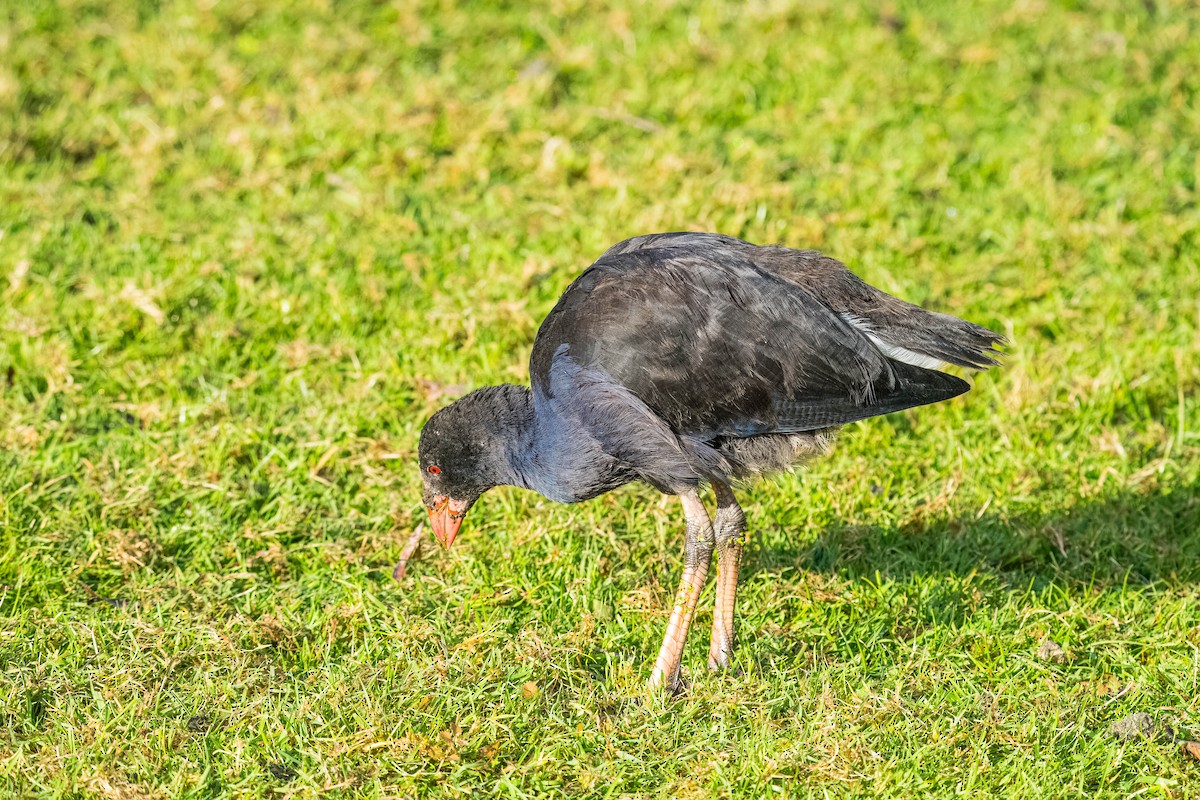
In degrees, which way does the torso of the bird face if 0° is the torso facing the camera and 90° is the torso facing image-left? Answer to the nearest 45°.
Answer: approximately 90°
